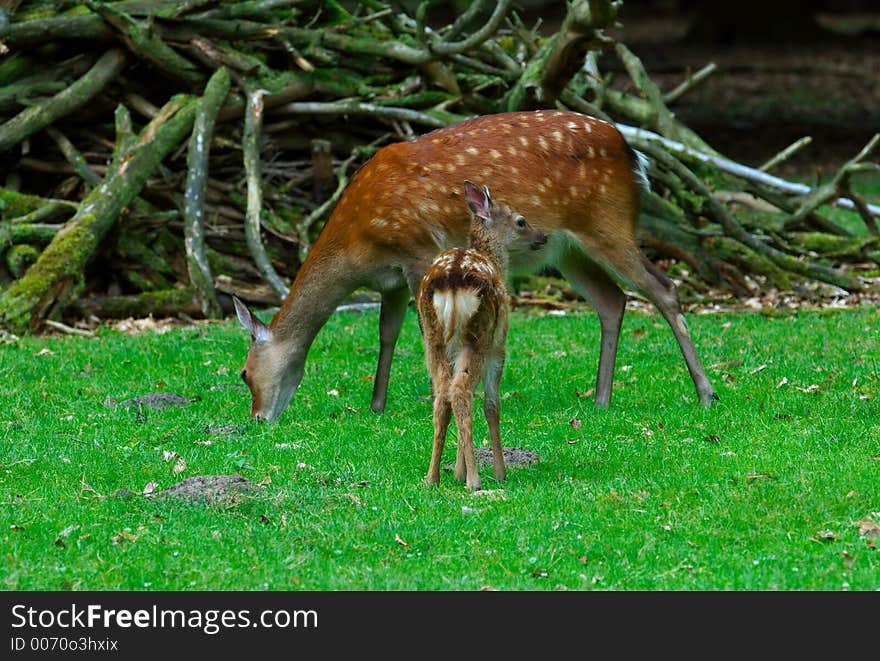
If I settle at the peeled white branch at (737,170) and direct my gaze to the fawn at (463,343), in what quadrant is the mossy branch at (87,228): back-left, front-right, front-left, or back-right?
front-right
